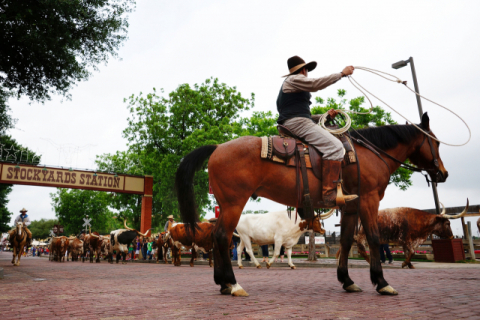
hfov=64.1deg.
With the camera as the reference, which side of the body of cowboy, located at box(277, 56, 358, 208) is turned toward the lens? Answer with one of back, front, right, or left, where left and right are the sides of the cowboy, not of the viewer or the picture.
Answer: right

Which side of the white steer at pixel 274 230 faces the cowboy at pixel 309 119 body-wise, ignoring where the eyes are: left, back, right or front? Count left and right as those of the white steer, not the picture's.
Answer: right

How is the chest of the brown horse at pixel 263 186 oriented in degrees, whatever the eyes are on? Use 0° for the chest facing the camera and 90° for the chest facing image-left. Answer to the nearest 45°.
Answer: approximately 270°

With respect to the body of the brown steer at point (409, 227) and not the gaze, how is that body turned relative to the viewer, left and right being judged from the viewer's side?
facing to the right of the viewer

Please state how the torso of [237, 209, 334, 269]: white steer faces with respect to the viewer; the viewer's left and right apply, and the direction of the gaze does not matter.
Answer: facing to the right of the viewer

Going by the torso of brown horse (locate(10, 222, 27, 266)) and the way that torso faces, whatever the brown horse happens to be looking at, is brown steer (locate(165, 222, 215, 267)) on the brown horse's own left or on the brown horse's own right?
on the brown horse's own left

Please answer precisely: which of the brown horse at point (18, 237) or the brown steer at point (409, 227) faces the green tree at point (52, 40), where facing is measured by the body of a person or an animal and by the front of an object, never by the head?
the brown horse

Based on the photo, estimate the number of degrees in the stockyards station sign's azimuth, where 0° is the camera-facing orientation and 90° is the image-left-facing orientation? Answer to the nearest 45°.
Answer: approximately 315°

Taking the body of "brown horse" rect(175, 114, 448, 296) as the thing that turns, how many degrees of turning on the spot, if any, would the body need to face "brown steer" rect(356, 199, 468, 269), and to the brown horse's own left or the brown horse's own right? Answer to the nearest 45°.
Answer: approximately 45° to the brown horse's own left

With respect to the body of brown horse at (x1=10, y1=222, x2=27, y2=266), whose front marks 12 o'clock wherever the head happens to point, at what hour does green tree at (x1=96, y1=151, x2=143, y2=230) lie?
The green tree is roughly at 7 o'clock from the brown horse.
